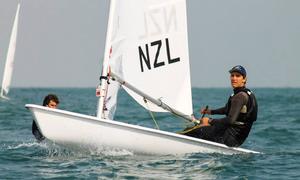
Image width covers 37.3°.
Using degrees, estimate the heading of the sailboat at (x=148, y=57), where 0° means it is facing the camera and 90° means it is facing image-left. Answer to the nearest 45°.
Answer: approximately 90°
